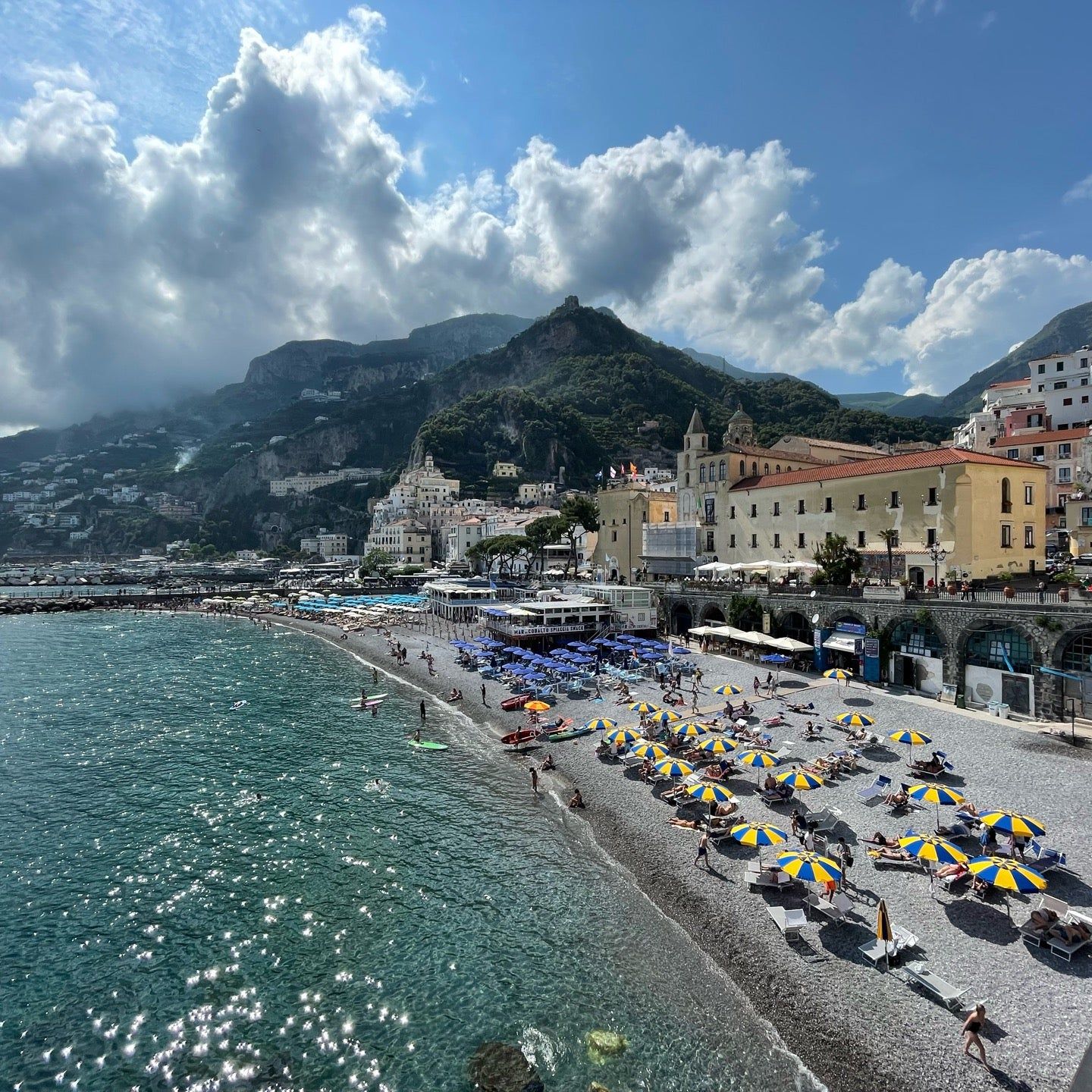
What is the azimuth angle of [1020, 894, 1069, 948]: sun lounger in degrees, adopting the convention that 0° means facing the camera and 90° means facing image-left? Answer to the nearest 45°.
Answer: approximately 45°

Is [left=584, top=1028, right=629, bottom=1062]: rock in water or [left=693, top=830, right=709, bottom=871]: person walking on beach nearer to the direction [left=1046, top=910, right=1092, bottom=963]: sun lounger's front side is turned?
the rock in water

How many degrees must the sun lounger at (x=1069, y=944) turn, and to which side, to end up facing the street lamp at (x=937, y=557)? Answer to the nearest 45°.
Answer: approximately 135° to its right

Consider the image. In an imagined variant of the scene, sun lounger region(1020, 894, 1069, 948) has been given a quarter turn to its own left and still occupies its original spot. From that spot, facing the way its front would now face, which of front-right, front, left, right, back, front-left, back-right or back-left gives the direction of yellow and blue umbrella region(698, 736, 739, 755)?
back

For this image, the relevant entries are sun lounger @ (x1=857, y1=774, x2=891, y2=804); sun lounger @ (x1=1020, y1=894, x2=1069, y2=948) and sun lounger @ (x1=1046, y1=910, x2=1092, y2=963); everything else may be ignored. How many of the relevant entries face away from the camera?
0

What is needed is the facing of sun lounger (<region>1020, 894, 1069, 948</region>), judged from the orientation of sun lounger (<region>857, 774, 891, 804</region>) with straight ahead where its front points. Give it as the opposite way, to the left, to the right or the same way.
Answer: the same way

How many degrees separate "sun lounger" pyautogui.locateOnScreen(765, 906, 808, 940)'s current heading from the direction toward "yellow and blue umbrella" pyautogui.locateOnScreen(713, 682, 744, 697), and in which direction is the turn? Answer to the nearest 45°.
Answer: approximately 45° to its right

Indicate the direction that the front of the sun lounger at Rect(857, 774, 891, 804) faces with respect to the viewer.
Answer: facing the viewer and to the left of the viewer

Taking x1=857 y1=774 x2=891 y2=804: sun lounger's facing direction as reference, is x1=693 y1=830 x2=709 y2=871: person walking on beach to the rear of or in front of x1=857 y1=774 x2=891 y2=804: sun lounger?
in front

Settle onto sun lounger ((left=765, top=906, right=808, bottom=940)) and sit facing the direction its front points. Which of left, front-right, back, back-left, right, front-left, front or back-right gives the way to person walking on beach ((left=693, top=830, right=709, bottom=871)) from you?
front

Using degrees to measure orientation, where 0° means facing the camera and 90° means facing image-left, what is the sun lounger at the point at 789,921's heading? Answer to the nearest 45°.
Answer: approximately 135°

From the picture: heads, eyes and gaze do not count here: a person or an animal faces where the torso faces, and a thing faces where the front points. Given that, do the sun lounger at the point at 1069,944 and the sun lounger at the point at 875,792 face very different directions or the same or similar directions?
same or similar directions

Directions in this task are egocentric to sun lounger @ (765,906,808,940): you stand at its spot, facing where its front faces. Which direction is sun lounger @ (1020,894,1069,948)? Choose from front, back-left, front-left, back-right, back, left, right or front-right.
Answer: back-right

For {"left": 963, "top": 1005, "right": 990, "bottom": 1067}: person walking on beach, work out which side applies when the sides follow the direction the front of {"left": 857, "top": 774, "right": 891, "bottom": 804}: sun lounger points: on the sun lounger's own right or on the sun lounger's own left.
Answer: on the sun lounger's own left

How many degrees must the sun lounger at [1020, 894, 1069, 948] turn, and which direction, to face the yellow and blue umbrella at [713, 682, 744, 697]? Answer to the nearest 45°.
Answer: approximately 90° to its right

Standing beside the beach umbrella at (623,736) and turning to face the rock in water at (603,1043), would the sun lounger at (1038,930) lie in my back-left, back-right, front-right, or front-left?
front-left

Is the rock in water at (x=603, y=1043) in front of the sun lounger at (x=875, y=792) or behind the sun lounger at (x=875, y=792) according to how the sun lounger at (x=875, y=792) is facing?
in front
